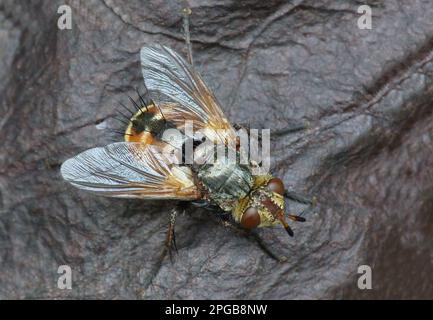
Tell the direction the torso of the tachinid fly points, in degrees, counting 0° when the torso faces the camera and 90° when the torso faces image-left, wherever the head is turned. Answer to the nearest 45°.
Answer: approximately 315°
